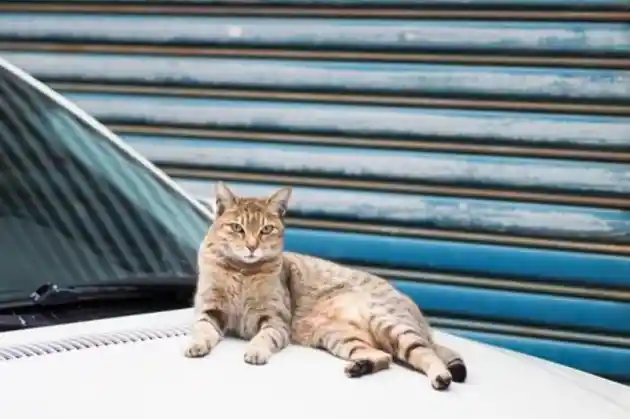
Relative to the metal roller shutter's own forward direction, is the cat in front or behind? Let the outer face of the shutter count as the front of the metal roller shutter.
in front

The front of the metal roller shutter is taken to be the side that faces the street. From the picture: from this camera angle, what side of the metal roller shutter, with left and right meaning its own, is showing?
front

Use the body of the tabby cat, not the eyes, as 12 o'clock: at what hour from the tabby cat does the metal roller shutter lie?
The metal roller shutter is roughly at 5 o'clock from the tabby cat.

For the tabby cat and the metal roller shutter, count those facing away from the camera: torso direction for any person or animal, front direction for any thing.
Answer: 0

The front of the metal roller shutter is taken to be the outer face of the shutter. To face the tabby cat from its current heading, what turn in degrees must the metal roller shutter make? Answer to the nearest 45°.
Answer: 0° — it already faces it

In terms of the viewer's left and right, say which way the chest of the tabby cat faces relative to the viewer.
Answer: facing the viewer and to the left of the viewer
